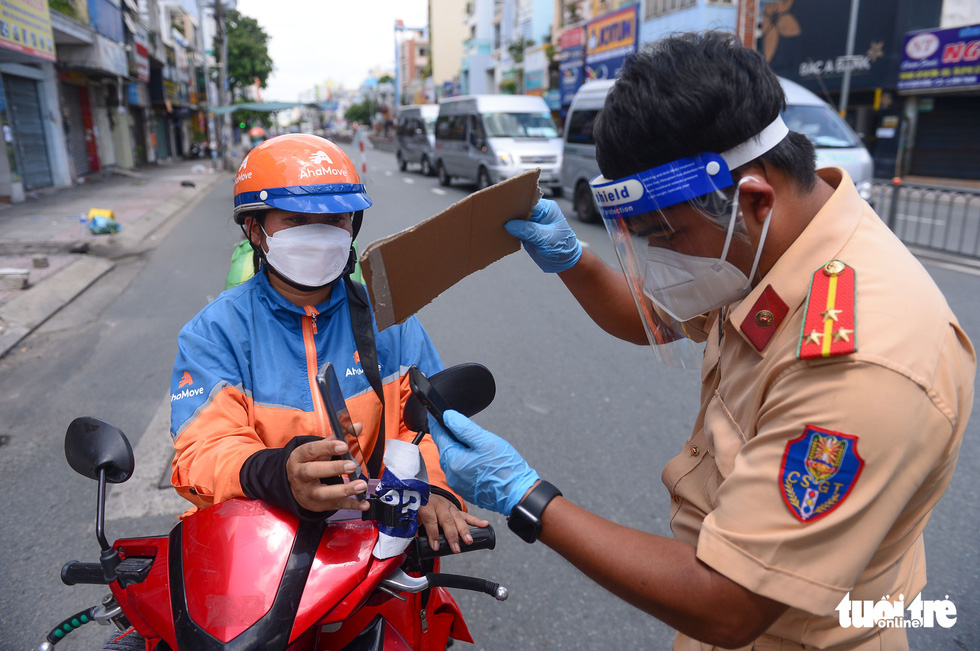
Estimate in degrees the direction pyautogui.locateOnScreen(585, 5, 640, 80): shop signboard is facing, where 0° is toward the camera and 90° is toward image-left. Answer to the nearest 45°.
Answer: approximately 45°

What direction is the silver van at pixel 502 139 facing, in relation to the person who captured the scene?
facing the viewer and to the right of the viewer

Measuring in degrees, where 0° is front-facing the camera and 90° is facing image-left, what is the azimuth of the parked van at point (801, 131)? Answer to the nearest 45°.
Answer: approximately 315°

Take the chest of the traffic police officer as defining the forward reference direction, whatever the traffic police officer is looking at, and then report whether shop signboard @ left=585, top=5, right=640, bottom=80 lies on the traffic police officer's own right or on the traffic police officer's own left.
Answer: on the traffic police officer's own right

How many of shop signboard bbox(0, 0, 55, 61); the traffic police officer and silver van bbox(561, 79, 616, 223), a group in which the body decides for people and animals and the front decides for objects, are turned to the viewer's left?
1

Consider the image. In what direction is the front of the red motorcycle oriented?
toward the camera

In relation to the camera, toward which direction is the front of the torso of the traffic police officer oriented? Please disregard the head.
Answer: to the viewer's left

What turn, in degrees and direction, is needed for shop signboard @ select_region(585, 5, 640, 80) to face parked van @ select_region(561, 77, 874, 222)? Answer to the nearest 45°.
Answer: approximately 45° to its left

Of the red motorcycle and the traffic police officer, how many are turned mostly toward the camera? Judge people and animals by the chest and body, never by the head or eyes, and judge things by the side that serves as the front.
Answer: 1

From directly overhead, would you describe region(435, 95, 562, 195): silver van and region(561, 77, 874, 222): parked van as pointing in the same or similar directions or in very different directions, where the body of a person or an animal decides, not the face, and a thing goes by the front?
same or similar directions

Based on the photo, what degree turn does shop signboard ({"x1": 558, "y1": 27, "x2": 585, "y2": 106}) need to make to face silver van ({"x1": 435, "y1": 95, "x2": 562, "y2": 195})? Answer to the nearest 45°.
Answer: approximately 45° to its left

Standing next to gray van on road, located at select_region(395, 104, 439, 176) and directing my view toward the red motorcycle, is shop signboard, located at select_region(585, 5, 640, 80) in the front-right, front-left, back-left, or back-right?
back-left

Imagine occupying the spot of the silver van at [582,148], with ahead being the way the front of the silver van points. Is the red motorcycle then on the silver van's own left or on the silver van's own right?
on the silver van's own right

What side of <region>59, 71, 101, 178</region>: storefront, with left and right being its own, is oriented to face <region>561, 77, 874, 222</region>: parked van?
front

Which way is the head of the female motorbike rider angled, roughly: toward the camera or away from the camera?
toward the camera

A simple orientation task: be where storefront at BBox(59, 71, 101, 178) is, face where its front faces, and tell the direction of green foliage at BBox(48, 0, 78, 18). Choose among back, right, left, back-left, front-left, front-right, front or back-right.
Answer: front-right

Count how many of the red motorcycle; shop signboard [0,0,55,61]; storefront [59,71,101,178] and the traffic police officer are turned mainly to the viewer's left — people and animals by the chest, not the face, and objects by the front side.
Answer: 1

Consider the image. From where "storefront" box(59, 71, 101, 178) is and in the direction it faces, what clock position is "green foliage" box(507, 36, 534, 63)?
The green foliage is roughly at 10 o'clock from the storefront.

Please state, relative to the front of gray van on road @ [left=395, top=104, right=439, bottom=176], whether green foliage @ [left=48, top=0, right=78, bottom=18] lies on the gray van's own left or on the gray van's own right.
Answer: on the gray van's own right
